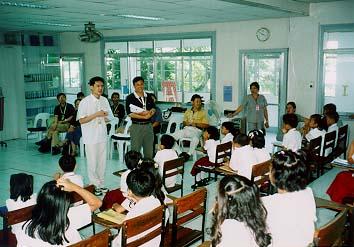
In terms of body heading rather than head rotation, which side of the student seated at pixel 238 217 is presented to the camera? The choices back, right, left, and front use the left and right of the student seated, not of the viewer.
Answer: back

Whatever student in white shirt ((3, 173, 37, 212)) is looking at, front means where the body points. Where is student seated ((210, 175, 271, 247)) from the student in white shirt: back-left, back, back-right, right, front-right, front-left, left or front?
back-right

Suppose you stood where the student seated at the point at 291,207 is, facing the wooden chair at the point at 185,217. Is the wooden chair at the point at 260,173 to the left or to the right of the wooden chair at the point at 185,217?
right

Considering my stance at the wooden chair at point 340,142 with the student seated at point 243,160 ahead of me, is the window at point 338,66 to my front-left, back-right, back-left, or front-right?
back-right

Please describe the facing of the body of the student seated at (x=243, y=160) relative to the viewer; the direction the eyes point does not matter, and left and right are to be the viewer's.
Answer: facing away from the viewer and to the left of the viewer

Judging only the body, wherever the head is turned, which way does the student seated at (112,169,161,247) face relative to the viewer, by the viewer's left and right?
facing away from the viewer and to the left of the viewer

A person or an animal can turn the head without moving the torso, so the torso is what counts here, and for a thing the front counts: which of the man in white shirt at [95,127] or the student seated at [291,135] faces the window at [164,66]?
the student seated

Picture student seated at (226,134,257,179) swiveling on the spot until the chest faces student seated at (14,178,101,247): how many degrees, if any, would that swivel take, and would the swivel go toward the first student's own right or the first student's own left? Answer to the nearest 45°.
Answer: approximately 90° to the first student's own left

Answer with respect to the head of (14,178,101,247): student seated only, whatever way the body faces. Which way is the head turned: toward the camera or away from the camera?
away from the camera

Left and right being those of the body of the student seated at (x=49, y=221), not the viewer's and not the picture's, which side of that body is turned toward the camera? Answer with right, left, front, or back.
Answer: back
